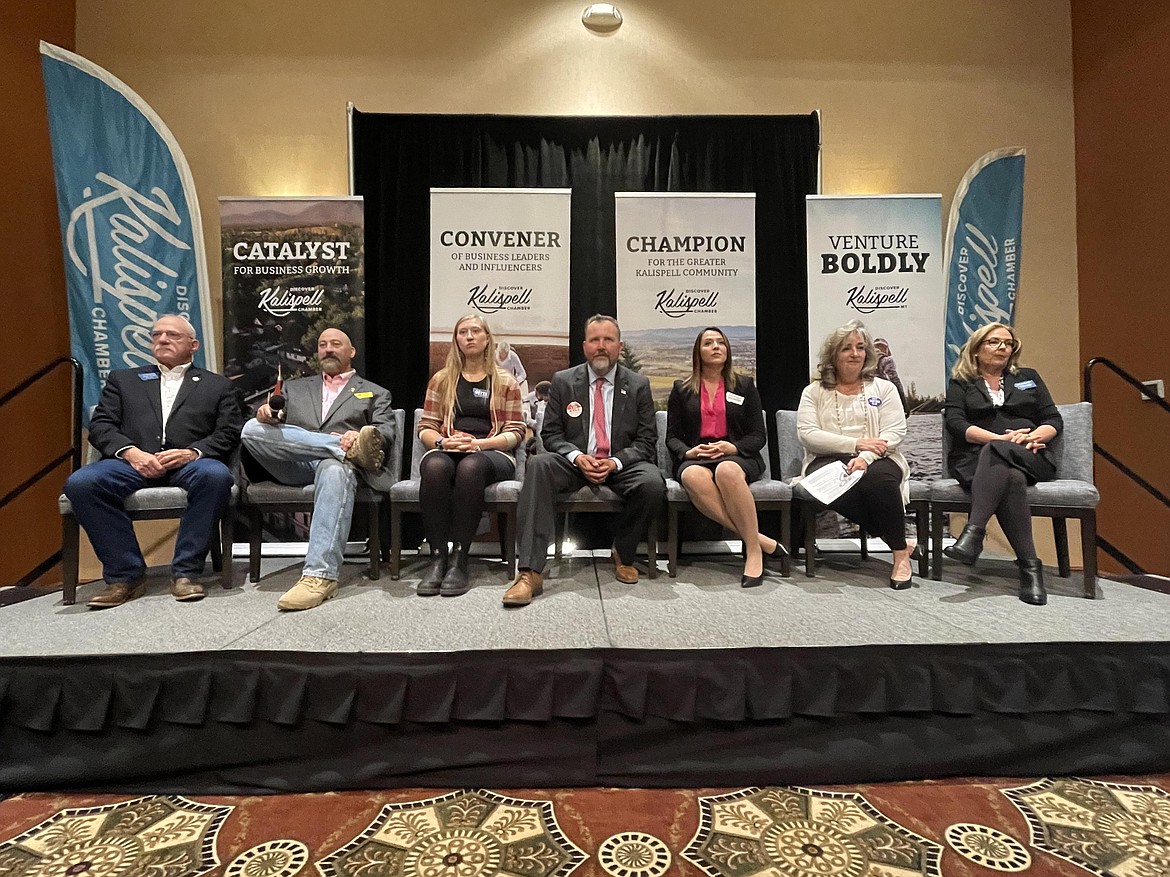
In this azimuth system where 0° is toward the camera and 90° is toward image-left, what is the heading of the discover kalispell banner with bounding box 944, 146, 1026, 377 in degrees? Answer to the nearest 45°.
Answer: approximately 0°

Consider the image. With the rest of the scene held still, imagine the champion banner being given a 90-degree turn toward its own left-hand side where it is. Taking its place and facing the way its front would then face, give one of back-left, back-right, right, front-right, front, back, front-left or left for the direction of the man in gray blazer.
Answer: back-right

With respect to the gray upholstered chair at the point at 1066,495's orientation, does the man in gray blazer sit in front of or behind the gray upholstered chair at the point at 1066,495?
in front

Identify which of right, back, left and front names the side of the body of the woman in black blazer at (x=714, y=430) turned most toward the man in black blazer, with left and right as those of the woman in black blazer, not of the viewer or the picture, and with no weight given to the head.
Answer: right

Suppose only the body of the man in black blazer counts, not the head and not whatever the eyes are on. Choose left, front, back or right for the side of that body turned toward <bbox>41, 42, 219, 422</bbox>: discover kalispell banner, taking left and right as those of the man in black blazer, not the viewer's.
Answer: back

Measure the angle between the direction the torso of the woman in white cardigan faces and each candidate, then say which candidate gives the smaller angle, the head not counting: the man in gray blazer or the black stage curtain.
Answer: the man in gray blazer

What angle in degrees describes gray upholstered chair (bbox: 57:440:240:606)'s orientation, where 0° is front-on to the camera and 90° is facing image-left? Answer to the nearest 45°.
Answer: approximately 0°
